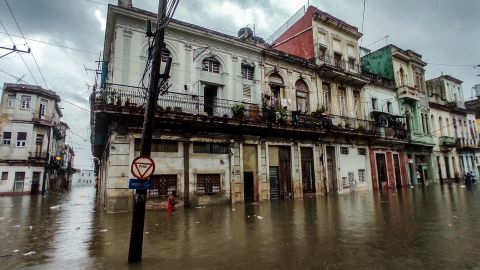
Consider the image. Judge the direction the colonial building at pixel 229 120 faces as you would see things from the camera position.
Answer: facing the viewer and to the right of the viewer

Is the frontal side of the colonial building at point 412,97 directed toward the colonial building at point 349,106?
no

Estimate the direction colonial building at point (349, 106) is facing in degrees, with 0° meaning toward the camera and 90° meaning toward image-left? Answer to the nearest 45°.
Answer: approximately 315°

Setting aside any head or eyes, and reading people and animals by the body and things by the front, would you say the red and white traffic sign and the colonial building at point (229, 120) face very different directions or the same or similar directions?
same or similar directions

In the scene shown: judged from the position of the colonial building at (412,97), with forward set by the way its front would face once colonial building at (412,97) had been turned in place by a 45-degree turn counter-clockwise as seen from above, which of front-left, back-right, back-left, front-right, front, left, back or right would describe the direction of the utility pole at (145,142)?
right

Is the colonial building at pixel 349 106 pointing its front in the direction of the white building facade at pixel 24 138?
no

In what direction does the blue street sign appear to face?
toward the camera

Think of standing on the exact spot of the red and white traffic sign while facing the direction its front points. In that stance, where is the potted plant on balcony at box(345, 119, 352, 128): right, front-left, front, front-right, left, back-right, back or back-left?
back-left

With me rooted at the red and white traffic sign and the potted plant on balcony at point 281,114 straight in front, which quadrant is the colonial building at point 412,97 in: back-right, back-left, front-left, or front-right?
front-right

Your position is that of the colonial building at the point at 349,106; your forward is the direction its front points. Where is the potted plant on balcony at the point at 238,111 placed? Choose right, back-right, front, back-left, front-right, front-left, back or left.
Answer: right

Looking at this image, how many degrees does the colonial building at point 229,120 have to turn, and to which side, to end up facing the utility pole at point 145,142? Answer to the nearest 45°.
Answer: approximately 45° to its right

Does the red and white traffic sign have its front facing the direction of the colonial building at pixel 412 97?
no

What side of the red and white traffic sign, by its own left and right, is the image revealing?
front

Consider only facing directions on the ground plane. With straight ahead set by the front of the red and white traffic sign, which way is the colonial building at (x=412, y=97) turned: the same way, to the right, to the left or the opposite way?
the same way

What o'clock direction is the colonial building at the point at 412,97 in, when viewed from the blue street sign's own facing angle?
The colonial building is roughly at 8 o'clock from the blue street sign.

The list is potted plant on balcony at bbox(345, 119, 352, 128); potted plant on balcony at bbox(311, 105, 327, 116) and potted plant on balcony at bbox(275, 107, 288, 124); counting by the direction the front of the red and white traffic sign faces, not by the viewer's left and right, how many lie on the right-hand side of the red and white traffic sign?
0
